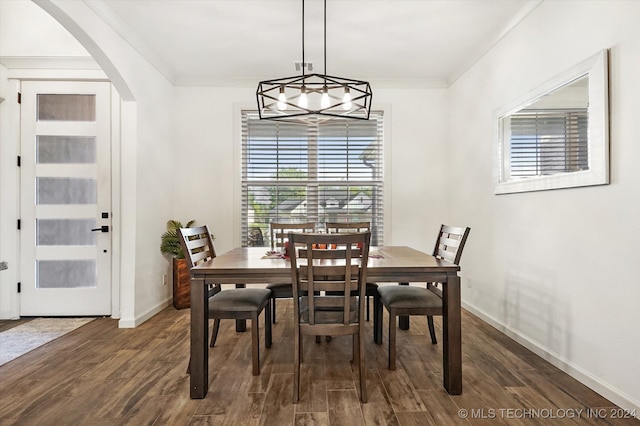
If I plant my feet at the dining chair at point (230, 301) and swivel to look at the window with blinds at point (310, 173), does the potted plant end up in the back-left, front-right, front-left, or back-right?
front-left

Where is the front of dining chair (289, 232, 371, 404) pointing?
away from the camera

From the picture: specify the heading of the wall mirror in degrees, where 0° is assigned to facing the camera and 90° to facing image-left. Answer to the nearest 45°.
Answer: approximately 45°

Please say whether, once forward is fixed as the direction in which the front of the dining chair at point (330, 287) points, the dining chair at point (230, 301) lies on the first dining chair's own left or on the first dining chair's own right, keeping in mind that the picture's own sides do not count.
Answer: on the first dining chair's own left

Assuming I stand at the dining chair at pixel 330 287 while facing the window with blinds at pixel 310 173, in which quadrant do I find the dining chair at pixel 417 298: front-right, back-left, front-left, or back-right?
front-right

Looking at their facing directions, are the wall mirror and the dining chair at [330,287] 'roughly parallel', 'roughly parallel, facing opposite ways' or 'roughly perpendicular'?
roughly perpendicular

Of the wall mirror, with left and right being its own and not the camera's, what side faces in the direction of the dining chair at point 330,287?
front

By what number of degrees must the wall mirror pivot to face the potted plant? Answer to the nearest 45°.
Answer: approximately 45° to its right

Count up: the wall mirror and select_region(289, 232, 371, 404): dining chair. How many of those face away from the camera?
1

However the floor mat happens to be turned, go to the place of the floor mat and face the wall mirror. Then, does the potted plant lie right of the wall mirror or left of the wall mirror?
left

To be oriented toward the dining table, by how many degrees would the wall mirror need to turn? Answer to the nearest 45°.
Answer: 0° — it already faces it

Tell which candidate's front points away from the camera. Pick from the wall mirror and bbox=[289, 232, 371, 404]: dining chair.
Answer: the dining chair

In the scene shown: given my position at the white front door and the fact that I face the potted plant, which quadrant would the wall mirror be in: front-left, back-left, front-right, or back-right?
front-right
